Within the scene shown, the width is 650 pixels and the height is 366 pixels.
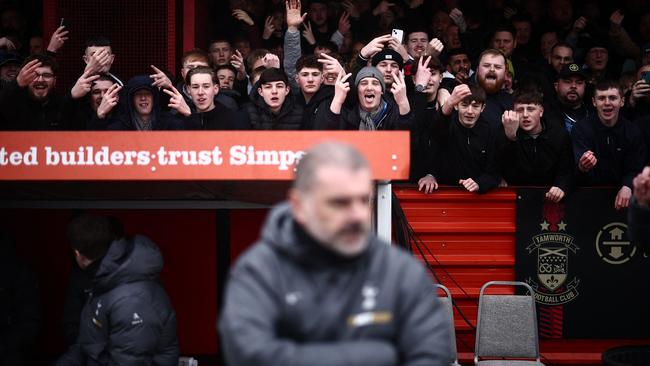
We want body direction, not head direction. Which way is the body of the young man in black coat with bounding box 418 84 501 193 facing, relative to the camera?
toward the camera

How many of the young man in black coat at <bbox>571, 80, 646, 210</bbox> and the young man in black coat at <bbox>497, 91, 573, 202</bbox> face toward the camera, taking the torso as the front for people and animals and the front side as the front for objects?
2

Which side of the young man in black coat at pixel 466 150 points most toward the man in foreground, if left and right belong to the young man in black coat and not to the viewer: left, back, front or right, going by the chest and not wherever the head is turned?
front

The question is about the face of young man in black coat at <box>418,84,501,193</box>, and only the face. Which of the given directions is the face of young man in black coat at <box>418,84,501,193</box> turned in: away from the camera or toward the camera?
toward the camera

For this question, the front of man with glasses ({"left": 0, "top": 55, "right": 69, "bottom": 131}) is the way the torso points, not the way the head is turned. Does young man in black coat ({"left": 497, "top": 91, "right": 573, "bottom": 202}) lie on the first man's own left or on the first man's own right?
on the first man's own left

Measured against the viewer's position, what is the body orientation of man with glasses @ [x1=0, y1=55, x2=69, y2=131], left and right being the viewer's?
facing the viewer

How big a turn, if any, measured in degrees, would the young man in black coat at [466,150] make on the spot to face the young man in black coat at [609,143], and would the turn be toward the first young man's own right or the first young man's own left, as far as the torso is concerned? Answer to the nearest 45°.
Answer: approximately 90° to the first young man's own left

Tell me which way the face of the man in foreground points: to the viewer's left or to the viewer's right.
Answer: to the viewer's right

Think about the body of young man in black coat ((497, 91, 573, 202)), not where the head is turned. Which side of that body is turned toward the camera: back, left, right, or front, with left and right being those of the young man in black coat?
front

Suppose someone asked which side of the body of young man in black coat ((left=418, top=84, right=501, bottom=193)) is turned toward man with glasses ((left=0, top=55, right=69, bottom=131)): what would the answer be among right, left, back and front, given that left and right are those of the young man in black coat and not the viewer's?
right

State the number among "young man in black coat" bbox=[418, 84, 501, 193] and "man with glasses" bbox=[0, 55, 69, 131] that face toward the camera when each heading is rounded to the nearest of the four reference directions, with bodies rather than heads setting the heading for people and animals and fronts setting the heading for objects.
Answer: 2
